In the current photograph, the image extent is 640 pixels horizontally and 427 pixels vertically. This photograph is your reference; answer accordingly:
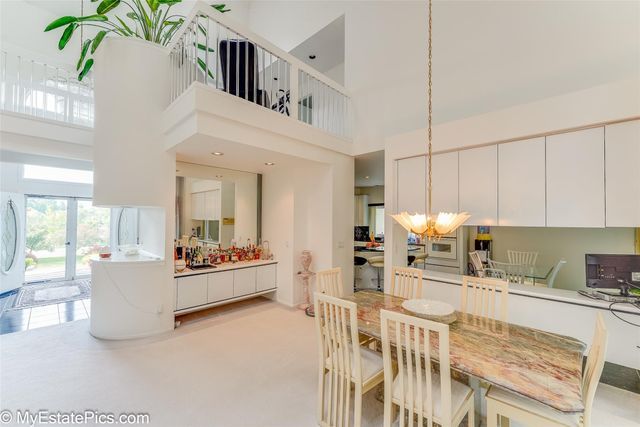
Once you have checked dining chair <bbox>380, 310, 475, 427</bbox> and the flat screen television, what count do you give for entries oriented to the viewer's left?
0

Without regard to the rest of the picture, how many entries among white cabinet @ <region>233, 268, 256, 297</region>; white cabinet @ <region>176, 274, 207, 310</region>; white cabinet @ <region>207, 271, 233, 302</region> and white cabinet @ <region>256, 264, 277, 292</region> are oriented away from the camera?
0

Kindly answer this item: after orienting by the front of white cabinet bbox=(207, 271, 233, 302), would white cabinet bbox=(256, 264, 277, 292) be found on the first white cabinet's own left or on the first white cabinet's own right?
on the first white cabinet's own left

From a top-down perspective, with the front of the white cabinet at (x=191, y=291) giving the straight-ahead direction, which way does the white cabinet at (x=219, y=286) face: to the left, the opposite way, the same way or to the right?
the same way

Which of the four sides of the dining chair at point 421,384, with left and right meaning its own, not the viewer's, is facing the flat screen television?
front

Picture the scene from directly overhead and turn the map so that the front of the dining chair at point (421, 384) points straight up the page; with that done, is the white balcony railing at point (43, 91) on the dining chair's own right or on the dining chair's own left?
on the dining chair's own left

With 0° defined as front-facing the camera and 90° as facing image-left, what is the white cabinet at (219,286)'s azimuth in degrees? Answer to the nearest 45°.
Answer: approximately 315°

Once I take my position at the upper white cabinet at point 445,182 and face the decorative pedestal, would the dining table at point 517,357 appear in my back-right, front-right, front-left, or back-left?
back-left

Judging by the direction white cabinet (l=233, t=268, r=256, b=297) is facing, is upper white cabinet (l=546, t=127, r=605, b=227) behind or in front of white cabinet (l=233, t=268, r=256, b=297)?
in front

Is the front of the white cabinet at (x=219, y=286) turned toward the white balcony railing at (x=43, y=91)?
no

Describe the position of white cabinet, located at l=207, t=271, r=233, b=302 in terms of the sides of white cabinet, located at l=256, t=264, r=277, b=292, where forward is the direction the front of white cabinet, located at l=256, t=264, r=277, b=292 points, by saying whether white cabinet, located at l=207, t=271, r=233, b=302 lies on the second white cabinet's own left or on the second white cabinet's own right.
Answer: on the second white cabinet's own right

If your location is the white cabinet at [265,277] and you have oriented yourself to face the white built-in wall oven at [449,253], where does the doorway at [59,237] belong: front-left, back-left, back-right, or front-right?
back-left

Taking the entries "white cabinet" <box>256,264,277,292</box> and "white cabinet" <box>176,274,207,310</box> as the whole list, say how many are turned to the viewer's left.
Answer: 0

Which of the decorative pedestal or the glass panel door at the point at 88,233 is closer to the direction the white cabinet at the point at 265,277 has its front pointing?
the decorative pedestal
